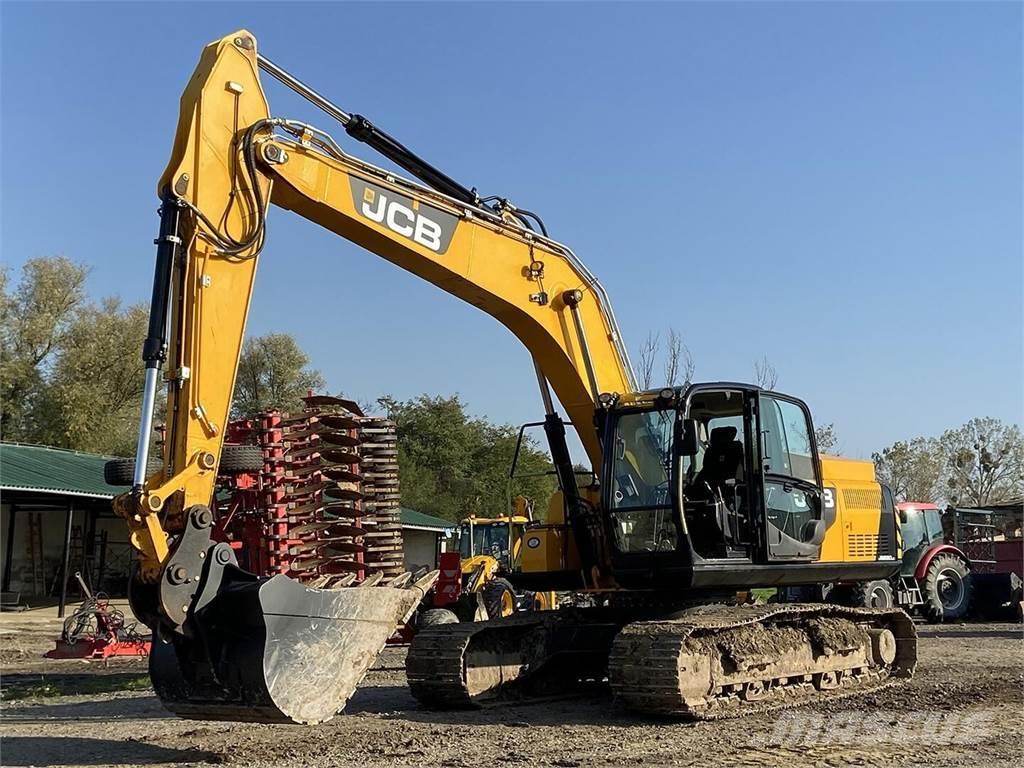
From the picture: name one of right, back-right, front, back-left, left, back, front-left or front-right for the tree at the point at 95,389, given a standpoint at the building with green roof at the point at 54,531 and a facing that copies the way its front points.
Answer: back-left

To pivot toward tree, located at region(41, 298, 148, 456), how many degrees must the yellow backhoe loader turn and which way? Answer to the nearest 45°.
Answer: approximately 90° to its right

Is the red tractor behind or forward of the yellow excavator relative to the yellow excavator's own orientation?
behind

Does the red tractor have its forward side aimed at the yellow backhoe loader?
yes

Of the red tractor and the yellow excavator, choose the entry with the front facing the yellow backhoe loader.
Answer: the red tractor

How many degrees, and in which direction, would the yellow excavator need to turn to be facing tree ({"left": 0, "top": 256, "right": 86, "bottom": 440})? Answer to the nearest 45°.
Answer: approximately 90° to its right

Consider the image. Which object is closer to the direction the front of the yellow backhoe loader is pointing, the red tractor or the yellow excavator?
the yellow excavator

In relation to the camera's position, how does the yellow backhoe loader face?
facing the viewer and to the left of the viewer

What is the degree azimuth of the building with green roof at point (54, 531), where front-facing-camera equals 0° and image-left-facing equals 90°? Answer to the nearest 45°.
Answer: approximately 315°

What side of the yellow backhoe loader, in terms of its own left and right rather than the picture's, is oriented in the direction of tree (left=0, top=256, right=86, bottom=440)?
right

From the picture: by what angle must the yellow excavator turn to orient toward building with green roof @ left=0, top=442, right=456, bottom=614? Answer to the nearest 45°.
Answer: approximately 90° to its right
